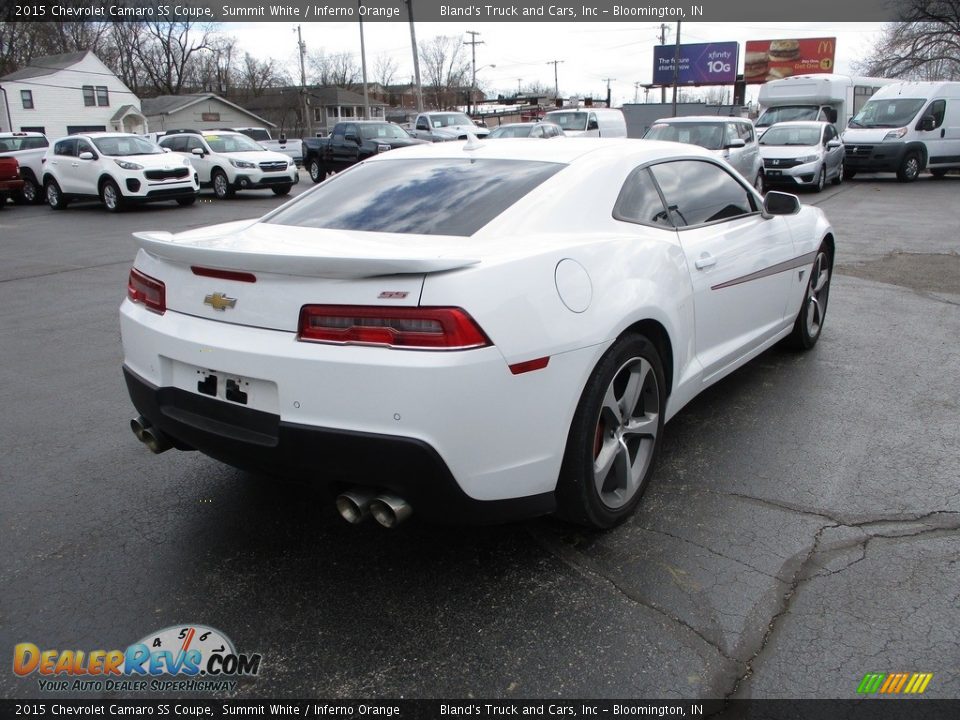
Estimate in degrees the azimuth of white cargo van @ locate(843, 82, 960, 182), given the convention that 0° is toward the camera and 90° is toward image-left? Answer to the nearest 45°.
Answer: approximately 45°

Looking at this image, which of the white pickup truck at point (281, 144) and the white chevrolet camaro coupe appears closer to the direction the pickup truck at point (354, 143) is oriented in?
the white chevrolet camaro coupe

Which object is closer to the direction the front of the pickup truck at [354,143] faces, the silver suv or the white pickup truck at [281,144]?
the silver suv

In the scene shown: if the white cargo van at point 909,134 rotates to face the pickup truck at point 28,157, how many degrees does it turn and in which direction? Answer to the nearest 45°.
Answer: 0° — it already faces it

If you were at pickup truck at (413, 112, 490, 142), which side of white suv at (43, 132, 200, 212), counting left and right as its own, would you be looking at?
left

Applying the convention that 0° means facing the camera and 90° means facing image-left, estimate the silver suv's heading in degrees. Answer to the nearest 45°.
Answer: approximately 45°

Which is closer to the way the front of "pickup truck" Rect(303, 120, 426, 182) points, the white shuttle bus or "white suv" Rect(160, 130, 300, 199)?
the white shuttle bus

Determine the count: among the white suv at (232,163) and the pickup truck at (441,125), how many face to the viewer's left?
0

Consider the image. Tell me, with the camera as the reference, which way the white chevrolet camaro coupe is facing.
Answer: facing away from the viewer and to the right of the viewer

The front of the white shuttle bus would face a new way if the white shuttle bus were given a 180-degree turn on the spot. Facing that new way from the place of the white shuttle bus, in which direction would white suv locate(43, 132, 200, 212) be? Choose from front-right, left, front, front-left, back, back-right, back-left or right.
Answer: back

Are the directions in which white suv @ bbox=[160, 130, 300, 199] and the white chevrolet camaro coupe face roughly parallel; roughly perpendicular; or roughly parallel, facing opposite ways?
roughly perpendicular
